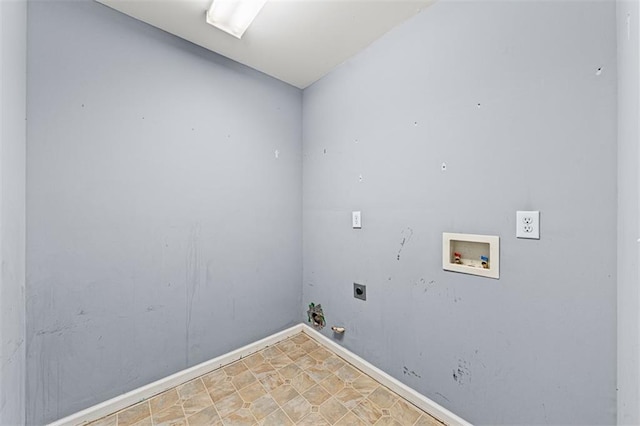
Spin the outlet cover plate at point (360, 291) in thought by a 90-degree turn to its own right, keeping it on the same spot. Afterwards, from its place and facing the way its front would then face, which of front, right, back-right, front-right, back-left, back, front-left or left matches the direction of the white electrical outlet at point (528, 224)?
back

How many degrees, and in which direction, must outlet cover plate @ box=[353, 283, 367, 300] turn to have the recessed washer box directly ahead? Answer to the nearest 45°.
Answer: approximately 90° to its left

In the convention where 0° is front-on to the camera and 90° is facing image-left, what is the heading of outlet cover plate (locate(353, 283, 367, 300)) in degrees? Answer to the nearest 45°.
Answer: approximately 45°
